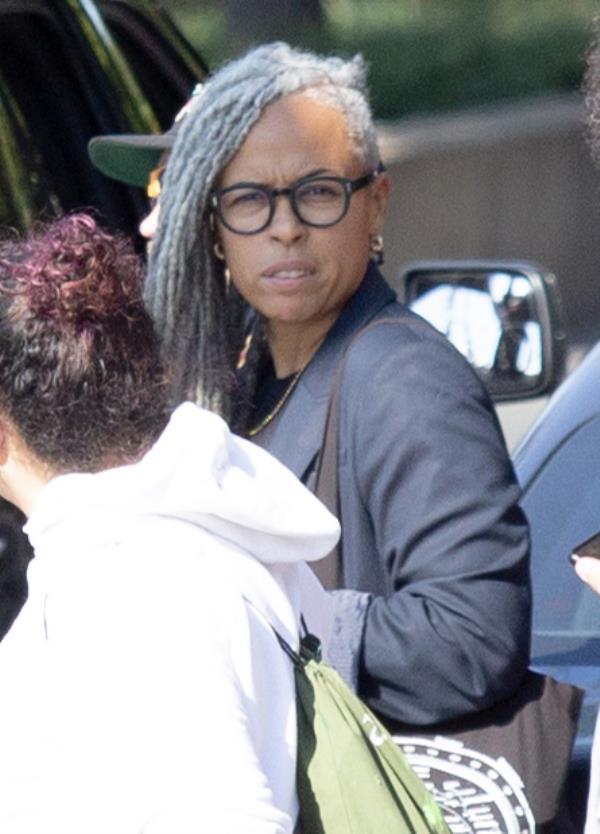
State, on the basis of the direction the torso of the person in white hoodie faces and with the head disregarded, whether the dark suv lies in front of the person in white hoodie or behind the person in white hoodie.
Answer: in front

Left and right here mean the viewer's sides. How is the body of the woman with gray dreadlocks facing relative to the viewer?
facing the viewer and to the left of the viewer

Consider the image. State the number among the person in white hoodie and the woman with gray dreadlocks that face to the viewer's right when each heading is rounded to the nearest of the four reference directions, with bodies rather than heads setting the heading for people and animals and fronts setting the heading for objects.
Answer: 0

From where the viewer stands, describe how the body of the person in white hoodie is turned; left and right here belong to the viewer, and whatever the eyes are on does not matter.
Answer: facing away from the viewer and to the left of the viewer

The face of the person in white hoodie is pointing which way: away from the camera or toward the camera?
away from the camera

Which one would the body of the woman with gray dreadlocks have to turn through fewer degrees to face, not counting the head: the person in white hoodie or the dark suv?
the person in white hoodie

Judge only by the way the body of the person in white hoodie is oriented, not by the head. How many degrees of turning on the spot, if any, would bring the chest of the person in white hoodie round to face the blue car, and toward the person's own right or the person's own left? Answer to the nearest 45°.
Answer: approximately 90° to the person's own right

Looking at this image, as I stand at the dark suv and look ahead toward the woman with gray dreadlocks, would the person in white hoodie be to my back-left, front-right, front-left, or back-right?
front-right
